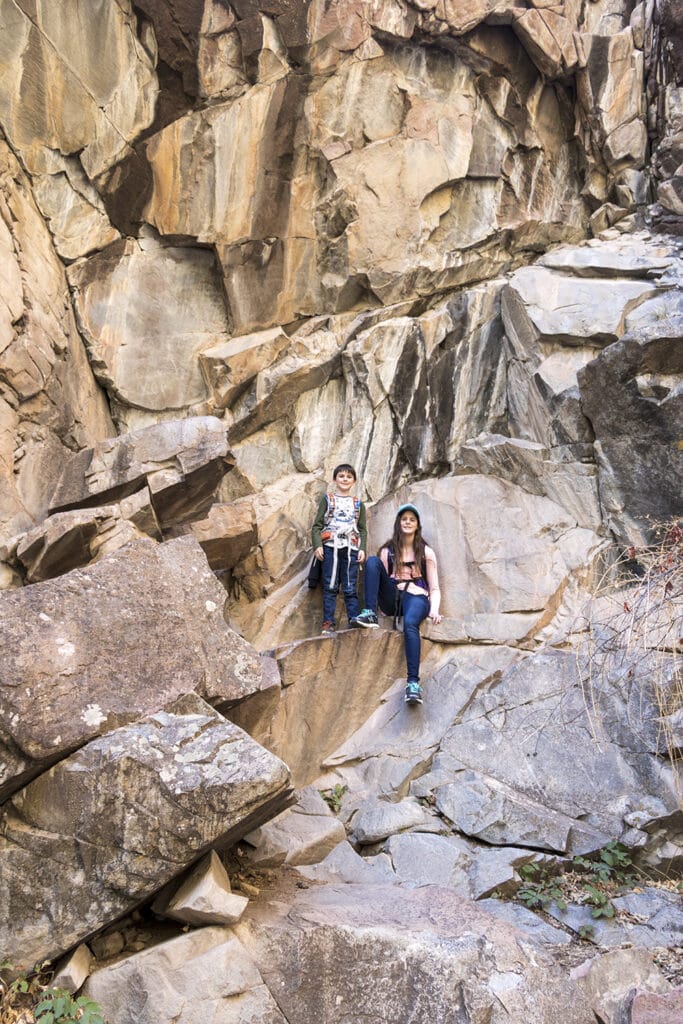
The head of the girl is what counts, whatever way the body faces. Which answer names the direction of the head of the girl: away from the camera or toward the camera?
toward the camera

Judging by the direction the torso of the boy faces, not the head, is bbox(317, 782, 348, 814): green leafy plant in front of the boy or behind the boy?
in front

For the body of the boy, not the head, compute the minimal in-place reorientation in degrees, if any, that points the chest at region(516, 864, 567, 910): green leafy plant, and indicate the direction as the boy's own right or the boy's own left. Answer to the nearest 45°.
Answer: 0° — they already face it

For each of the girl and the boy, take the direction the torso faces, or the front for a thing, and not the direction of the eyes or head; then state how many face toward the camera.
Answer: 2

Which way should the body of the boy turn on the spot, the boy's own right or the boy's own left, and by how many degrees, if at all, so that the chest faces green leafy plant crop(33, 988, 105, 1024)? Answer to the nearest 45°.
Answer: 0° — they already face it

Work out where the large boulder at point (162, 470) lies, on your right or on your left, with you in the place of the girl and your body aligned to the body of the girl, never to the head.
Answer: on your right

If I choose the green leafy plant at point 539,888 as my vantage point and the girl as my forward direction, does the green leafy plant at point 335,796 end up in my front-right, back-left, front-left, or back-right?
front-left

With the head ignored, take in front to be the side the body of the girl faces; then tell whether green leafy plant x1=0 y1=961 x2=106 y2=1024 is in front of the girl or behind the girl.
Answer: in front

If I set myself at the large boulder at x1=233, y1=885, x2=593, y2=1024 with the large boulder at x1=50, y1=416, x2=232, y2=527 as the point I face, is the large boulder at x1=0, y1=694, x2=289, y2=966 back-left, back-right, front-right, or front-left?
front-left

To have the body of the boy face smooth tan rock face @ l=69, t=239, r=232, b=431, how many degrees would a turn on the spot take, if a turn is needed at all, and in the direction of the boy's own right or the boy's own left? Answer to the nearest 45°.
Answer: approximately 135° to the boy's own right

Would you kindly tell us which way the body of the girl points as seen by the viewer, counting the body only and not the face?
toward the camera

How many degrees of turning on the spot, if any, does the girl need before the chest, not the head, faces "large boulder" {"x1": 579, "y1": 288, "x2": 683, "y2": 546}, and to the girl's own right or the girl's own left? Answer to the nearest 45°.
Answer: approximately 90° to the girl's own left

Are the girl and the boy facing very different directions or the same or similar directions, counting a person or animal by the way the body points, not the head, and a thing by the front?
same or similar directions
